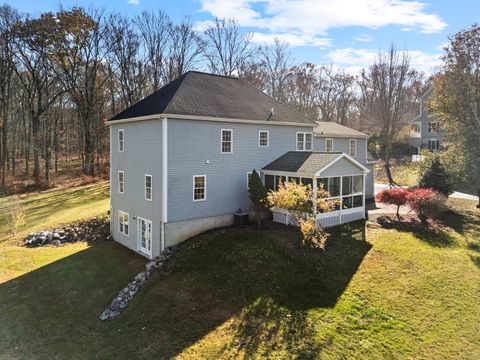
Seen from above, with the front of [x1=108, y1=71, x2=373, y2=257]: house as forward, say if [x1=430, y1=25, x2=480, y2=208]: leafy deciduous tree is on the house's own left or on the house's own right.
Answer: on the house's own right

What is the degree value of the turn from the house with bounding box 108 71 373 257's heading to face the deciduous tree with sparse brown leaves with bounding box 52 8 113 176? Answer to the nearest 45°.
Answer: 0° — it already faces it

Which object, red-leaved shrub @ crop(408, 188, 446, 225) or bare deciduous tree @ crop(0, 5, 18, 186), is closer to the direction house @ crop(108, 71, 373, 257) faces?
the bare deciduous tree

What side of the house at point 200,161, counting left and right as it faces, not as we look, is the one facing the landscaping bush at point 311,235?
back

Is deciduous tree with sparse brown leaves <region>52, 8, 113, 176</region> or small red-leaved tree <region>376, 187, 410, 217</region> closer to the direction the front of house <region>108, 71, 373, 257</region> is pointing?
the deciduous tree with sparse brown leaves

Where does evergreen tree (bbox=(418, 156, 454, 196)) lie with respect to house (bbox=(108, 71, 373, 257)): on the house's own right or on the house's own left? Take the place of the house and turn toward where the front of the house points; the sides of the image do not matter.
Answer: on the house's own right

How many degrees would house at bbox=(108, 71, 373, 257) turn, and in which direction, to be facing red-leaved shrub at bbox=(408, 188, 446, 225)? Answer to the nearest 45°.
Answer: approximately 135° to its right

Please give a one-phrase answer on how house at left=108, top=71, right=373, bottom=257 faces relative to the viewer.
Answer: facing away from the viewer and to the left of the viewer

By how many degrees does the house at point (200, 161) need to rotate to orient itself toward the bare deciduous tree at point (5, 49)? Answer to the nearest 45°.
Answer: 0° — it already faces it

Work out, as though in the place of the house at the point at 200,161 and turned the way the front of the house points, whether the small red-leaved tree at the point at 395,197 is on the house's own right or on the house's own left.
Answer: on the house's own right
